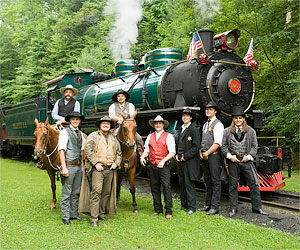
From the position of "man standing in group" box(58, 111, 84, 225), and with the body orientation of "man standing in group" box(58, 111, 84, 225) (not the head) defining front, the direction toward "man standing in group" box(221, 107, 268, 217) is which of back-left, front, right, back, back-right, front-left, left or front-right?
front-left

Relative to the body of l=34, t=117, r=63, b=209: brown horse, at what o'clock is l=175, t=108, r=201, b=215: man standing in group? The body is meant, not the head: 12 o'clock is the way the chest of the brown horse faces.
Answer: The man standing in group is roughly at 8 o'clock from the brown horse.

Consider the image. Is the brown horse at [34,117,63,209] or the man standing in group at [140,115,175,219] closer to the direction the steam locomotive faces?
the man standing in group

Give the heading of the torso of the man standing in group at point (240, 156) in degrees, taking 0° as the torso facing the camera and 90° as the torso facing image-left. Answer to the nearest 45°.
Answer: approximately 0°

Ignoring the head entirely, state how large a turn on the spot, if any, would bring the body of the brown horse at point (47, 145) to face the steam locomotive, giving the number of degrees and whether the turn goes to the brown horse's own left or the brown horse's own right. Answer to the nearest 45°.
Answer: approximately 135° to the brown horse's own left

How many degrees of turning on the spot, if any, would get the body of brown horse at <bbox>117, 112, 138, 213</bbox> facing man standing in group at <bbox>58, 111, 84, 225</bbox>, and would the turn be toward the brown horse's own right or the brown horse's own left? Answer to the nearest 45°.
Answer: approximately 45° to the brown horse's own right

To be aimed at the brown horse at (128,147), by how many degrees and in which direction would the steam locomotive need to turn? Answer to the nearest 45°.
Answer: approximately 90° to its right

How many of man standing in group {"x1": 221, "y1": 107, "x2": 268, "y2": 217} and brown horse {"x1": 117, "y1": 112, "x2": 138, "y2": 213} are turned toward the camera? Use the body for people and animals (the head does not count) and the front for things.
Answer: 2

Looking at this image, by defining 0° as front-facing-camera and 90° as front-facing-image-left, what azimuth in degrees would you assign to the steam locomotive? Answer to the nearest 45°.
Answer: approximately 315°

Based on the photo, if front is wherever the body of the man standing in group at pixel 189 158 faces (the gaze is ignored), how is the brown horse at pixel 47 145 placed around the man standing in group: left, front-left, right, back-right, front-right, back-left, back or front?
front-right

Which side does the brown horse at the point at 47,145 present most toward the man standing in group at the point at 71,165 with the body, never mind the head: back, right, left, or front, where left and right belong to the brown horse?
left
